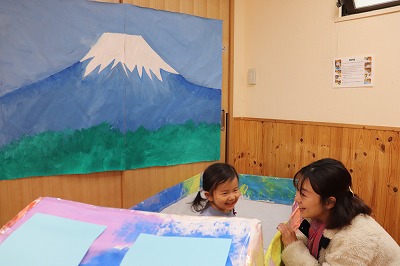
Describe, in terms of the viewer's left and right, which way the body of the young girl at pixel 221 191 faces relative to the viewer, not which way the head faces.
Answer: facing the viewer and to the right of the viewer

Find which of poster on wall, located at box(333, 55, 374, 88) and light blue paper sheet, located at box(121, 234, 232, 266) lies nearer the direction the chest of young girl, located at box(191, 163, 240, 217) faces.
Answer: the light blue paper sheet

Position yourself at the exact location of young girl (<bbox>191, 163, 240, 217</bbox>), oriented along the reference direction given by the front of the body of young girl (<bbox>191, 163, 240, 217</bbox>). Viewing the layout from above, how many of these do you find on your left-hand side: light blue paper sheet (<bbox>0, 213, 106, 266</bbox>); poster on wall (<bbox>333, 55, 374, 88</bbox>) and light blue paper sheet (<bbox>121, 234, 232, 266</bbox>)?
1

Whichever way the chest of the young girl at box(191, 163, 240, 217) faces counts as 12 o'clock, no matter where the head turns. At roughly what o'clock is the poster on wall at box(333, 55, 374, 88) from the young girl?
The poster on wall is roughly at 9 o'clock from the young girl.

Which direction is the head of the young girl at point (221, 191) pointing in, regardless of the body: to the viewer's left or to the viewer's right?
to the viewer's right
